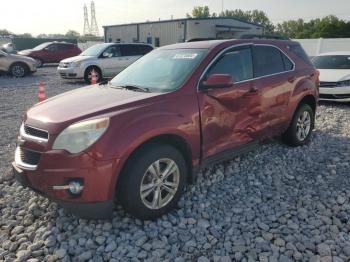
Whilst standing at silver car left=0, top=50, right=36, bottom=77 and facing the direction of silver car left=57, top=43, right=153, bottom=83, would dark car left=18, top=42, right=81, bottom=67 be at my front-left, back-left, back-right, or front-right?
back-left

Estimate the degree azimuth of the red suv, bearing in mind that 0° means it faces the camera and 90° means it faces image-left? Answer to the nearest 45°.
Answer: approximately 45°

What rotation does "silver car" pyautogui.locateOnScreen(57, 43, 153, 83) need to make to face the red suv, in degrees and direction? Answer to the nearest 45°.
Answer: approximately 45° to its left

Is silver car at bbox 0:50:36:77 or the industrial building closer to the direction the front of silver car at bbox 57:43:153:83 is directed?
the silver car

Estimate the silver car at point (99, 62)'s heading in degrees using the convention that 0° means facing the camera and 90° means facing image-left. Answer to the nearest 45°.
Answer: approximately 45°

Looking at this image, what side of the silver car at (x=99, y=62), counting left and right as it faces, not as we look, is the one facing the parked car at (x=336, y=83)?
left

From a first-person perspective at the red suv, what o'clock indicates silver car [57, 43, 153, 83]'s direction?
The silver car is roughly at 4 o'clock from the red suv.
